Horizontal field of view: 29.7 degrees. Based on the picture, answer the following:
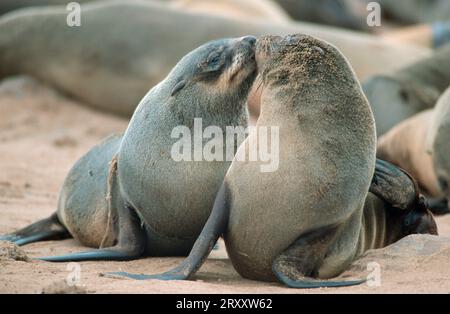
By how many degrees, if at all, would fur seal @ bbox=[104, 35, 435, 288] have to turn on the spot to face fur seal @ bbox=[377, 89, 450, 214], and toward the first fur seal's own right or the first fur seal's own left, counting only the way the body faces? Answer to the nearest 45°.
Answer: approximately 135° to the first fur seal's own right
